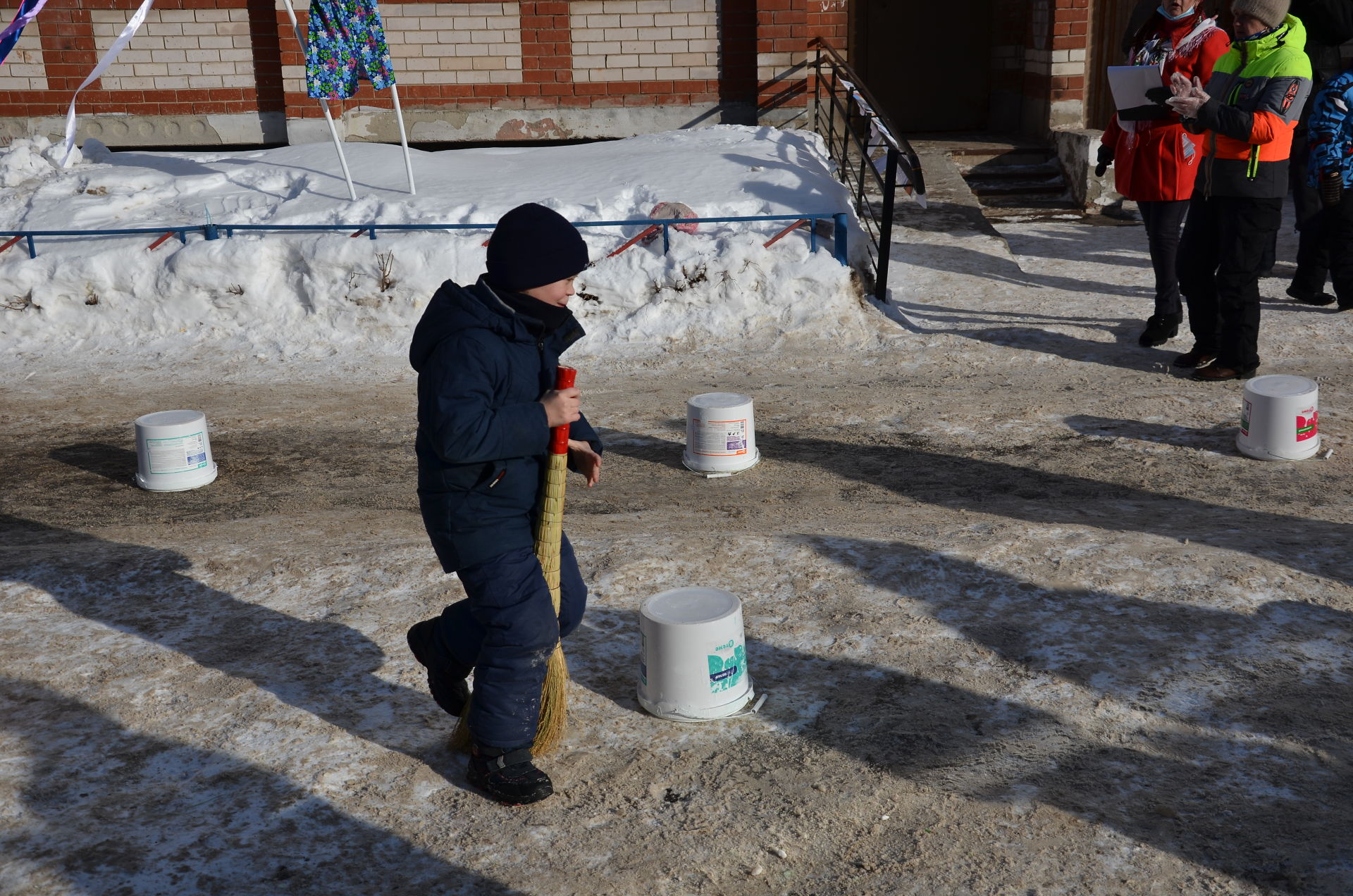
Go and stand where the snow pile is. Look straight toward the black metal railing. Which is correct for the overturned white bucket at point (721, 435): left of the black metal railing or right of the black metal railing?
right

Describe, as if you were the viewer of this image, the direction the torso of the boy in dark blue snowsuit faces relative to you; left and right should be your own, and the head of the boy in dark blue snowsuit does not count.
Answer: facing to the right of the viewer

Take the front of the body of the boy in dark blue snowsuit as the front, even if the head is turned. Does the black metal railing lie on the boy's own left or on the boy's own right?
on the boy's own left

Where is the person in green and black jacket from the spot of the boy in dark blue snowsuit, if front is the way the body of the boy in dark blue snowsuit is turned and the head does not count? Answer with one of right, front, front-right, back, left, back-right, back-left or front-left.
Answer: front-left

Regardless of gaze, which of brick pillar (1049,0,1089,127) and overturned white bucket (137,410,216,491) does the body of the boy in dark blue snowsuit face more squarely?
the brick pillar

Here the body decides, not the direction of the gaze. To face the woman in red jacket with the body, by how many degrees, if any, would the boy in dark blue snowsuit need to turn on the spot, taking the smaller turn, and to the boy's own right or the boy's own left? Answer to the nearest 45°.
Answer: approximately 45° to the boy's own left

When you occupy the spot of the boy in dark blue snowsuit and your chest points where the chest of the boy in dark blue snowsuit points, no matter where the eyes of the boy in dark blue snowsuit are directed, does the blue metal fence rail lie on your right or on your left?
on your left

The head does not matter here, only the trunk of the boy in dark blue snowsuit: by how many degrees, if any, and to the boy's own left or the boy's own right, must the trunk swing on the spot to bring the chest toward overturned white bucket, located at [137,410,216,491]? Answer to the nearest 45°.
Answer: approximately 135° to the boy's own left

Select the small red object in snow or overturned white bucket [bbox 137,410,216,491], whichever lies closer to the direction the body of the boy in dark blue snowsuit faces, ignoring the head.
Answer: the small red object in snow

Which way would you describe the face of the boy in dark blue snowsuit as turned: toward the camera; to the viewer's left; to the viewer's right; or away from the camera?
to the viewer's right
